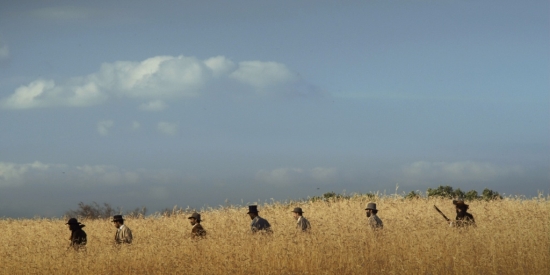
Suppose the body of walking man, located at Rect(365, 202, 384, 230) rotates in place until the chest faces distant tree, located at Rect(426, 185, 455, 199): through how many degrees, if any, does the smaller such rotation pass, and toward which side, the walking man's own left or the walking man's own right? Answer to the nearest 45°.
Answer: approximately 90° to the walking man's own right

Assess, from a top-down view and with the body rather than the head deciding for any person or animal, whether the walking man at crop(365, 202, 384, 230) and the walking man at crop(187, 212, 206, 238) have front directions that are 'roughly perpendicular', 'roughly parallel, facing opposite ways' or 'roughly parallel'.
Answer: roughly parallel

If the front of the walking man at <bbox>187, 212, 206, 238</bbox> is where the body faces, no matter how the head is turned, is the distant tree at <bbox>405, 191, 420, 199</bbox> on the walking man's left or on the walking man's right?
on the walking man's right

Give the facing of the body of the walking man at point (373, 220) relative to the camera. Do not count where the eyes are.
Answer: to the viewer's left

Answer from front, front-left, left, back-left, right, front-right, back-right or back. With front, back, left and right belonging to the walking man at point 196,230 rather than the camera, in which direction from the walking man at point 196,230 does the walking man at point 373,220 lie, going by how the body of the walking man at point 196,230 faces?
back

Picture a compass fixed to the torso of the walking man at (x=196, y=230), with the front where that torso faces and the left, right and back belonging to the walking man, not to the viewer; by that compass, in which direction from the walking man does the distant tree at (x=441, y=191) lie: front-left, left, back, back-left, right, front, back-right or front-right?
back-right

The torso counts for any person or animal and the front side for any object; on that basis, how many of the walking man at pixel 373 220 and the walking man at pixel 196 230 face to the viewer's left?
2

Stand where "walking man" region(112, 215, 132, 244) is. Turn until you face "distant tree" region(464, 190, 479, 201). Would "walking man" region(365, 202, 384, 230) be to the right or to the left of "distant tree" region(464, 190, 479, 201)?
right

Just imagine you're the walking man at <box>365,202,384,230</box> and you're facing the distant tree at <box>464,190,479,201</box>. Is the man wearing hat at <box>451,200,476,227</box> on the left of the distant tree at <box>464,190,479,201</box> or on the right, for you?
right

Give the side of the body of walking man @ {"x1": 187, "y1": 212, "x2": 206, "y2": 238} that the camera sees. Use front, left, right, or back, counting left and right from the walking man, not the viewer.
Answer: left
